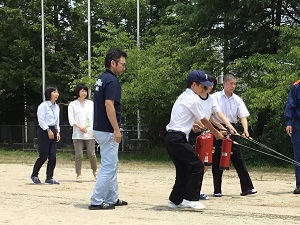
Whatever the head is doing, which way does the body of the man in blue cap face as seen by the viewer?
to the viewer's right

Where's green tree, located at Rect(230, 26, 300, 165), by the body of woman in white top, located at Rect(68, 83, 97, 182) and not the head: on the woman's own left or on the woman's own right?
on the woman's own left

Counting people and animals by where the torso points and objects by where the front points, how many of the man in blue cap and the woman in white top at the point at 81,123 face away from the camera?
0

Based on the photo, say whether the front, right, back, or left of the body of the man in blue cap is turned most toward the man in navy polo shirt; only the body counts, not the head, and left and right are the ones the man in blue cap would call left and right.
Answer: back

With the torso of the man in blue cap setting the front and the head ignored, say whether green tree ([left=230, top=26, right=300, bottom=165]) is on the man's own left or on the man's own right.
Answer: on the man's own left

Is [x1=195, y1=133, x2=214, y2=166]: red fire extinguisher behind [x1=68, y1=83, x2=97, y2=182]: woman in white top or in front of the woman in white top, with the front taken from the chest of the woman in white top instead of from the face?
in front

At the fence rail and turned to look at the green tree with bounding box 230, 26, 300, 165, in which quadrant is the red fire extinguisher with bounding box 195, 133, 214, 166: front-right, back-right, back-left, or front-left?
front-right

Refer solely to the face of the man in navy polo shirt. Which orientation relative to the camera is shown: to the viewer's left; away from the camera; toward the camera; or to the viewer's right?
to the viewer's right

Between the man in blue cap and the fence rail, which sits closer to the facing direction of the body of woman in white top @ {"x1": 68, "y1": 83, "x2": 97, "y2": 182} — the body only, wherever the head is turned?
the man in blue cap

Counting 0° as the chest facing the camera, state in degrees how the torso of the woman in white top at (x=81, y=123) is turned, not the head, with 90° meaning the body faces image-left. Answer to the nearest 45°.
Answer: approximately 315°
